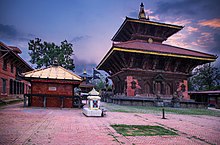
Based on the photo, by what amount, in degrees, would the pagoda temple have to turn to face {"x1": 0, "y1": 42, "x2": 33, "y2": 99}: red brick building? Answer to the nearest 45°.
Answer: approximately 45° to its right

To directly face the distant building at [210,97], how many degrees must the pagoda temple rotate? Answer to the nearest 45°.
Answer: approximately 135° to its left

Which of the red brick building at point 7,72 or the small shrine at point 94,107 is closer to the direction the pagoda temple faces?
the small shrine

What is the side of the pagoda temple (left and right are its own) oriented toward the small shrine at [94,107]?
front

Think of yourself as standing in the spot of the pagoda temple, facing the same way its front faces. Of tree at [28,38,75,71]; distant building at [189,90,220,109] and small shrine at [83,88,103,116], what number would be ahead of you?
1

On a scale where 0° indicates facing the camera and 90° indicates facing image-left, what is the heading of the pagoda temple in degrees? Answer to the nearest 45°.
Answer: approximately 0°
